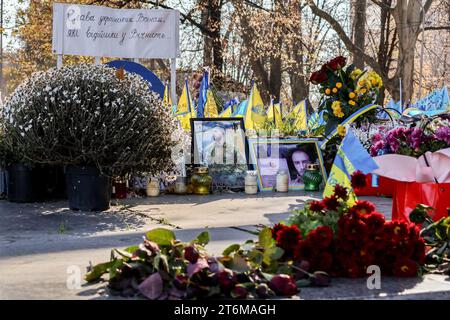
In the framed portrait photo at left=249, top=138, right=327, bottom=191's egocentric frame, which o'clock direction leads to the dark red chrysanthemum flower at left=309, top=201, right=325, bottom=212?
The dark red chrysanthemum flower is roughly at 12 o'clock from the framed portrait photo.

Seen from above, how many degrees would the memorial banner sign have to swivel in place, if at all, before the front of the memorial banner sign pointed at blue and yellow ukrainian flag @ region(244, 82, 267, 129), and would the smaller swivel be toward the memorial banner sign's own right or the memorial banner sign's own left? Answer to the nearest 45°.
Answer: approximately 90° to the memorial banner sign's own left

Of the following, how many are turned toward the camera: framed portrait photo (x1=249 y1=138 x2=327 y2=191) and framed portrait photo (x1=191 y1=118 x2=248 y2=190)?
2

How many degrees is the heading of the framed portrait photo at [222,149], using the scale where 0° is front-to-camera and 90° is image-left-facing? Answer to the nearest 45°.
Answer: approximately 0°

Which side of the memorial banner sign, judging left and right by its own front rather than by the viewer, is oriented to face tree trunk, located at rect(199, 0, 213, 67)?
back

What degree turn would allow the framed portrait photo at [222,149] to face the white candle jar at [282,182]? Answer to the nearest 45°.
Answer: approximately 90° to its left

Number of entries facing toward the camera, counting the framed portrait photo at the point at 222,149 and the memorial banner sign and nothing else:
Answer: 2

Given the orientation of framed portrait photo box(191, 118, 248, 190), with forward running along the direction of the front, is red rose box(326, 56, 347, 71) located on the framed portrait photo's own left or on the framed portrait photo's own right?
on the framed portrait photo's own left

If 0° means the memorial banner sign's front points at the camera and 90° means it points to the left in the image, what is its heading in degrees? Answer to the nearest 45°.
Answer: approximately 0°

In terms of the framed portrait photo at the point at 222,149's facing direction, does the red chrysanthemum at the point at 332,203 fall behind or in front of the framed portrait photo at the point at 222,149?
in front
